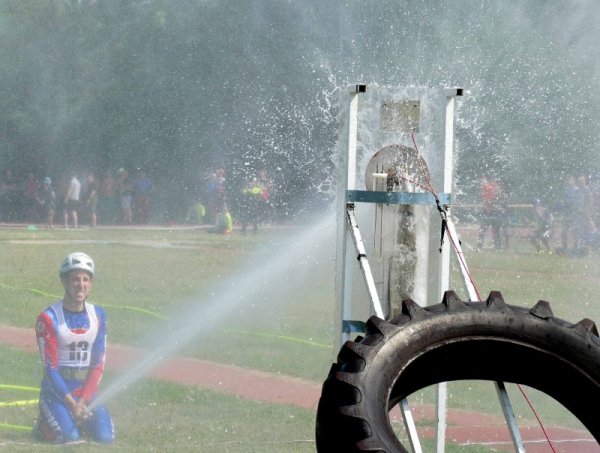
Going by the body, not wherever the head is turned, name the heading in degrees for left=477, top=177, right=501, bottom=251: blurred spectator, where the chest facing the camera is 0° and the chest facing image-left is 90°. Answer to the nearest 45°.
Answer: approximately 0°

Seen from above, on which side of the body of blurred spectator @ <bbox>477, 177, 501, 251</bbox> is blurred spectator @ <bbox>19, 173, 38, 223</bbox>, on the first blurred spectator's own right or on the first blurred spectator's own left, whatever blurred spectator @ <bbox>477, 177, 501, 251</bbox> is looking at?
on the first blurred spectator's own right

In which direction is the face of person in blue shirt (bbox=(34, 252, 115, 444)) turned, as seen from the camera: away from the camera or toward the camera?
toward the camera

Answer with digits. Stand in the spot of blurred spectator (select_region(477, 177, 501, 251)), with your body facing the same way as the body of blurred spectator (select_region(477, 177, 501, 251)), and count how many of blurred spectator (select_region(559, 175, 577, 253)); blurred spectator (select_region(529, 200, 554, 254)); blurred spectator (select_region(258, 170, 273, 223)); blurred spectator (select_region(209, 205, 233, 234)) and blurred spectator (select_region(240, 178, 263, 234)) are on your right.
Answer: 3

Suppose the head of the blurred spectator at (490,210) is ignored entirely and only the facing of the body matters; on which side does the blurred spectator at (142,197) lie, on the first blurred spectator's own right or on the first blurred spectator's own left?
on the first blurred spectator's own right

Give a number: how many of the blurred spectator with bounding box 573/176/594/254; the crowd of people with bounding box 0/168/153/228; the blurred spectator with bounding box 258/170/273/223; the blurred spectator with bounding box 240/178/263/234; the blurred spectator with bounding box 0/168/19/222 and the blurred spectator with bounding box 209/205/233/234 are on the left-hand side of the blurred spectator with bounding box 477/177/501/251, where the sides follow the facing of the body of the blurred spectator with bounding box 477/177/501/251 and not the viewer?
1

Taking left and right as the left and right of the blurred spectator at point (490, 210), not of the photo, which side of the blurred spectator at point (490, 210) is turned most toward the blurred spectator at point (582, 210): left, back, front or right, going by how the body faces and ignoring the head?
left

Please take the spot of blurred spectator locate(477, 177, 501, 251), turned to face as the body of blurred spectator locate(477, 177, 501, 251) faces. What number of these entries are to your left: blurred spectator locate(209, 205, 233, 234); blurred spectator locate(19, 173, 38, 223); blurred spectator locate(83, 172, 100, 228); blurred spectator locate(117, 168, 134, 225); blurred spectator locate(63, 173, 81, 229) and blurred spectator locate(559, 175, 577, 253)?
1

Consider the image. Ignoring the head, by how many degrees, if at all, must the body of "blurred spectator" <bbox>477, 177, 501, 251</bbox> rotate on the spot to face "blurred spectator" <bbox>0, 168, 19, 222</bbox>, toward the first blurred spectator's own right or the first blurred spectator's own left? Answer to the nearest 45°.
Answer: approximately 90° to the first blurred spectator's own right

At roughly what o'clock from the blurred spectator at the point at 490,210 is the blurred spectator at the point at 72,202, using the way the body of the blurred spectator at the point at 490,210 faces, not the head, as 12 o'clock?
the blurred spectator at the point at 72,202 is roughly at 2 o'clock from the blurred spectator at the point at 490,210.

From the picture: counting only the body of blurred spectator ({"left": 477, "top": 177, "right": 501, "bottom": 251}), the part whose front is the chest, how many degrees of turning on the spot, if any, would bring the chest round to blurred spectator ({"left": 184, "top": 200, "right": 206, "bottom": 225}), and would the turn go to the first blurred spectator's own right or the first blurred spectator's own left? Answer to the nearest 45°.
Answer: approximately 90° to the first blurred spectator's own right

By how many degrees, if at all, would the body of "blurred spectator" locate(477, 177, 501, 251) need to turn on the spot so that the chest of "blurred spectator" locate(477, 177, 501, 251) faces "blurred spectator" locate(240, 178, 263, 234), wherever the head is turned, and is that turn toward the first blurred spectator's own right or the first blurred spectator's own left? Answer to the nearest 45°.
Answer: approximately 90° to the first blurred spectator's own right

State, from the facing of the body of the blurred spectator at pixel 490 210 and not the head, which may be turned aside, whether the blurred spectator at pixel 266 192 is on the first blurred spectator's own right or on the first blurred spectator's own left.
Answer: on the first blurred spectator's own right

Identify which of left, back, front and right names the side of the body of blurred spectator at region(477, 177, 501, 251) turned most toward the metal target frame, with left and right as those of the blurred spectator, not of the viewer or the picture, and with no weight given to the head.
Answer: front

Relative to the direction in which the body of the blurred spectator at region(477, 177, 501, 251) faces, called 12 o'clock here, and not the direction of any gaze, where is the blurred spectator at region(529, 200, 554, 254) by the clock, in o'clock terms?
the blurred spectator at region(529, 200, 554, 254) is roughly at 8 o'clock from the blurred spectator at region(477, 177, 501, 251).

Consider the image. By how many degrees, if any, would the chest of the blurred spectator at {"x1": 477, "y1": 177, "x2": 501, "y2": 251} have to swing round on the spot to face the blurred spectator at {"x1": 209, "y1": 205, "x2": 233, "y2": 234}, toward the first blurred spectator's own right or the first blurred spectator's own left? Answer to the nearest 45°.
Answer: approximately 90° to the first blurred spectator's own right

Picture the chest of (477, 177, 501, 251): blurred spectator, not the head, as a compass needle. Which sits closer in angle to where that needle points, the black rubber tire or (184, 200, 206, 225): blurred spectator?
the black rubber tire
